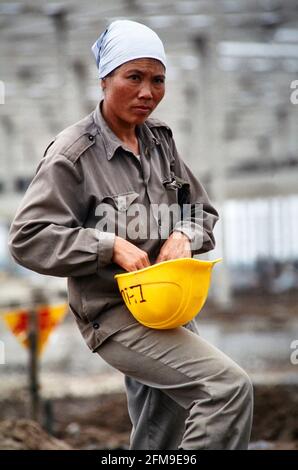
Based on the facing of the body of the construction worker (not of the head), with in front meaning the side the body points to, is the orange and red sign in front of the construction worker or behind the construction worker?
behind

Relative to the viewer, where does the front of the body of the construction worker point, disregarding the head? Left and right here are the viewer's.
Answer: facing the viewer and to the right of the viewer
